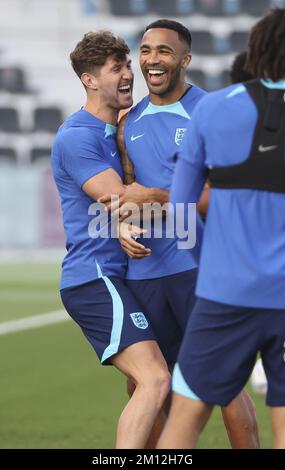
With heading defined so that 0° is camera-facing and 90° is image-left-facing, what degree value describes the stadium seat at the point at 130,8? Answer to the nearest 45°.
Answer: approximately 0°

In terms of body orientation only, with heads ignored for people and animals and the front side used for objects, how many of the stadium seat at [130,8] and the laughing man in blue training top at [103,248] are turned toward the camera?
1

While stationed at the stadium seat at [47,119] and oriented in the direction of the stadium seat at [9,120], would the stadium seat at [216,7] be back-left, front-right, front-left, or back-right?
back-right

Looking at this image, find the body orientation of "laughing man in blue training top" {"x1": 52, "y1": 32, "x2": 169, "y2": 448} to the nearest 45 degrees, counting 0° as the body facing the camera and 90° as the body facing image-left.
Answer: approximately 270°

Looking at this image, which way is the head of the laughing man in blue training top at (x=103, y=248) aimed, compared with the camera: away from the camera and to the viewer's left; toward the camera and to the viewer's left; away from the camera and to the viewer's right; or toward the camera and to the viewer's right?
toward the camera and to the viewer's right

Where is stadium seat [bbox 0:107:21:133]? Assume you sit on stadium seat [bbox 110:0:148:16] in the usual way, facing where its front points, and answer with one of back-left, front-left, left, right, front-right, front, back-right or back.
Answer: front-right

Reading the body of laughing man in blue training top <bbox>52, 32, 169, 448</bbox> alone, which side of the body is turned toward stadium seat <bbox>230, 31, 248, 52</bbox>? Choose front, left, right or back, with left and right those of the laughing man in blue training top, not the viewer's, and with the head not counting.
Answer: left
